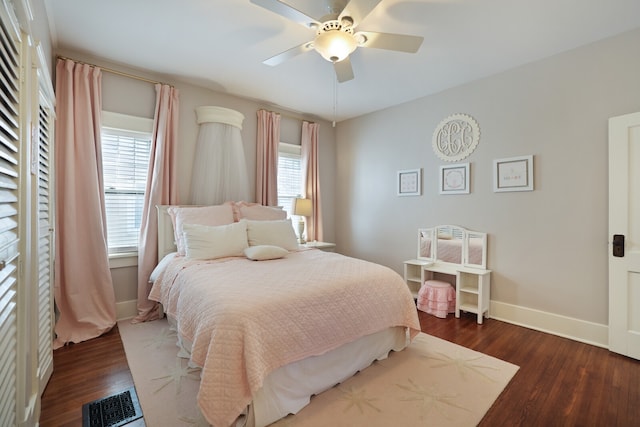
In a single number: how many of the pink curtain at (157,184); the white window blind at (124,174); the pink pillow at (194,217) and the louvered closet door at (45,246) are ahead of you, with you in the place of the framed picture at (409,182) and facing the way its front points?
4

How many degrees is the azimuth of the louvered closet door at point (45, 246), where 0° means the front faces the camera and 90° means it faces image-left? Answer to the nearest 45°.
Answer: approximately 270°

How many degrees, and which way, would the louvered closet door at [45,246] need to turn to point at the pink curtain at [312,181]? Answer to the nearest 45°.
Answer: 0° — it already faces it

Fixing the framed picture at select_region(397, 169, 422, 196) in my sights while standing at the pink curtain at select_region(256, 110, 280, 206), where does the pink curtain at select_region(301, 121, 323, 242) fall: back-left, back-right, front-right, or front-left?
front-left

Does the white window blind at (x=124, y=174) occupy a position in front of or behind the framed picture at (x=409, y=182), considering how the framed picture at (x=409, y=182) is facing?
in front

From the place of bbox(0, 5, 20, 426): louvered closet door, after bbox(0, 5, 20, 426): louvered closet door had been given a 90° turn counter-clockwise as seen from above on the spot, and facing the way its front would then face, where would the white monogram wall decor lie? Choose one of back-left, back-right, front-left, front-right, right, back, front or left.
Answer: right

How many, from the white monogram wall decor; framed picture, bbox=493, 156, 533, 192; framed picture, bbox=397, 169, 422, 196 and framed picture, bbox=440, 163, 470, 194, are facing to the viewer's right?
0

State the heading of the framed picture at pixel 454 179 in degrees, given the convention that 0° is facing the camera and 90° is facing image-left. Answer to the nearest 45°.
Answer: approximately 45°

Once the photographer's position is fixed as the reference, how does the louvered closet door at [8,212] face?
facing to the right of the viewer

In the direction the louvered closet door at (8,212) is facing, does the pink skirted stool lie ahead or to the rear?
ahead

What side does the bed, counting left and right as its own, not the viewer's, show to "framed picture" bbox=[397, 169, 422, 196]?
left

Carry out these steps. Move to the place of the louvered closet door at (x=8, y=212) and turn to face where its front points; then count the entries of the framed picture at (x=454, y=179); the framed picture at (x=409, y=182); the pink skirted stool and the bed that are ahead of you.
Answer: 4

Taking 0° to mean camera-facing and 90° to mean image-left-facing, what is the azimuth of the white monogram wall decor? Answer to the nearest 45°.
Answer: approximately 45°

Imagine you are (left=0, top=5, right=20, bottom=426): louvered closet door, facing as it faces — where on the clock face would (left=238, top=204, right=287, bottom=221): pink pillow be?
The pink pillow is roughly at 11 o'clock from the louvered closet door.

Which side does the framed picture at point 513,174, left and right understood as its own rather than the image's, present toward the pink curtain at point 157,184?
front

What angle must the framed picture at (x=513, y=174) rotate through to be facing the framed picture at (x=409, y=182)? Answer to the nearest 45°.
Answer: approximately 45° to its right

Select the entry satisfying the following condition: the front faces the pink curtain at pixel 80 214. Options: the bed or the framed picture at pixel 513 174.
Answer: the framed picture

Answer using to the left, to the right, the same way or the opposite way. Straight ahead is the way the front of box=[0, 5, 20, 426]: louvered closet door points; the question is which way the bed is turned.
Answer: to the right
